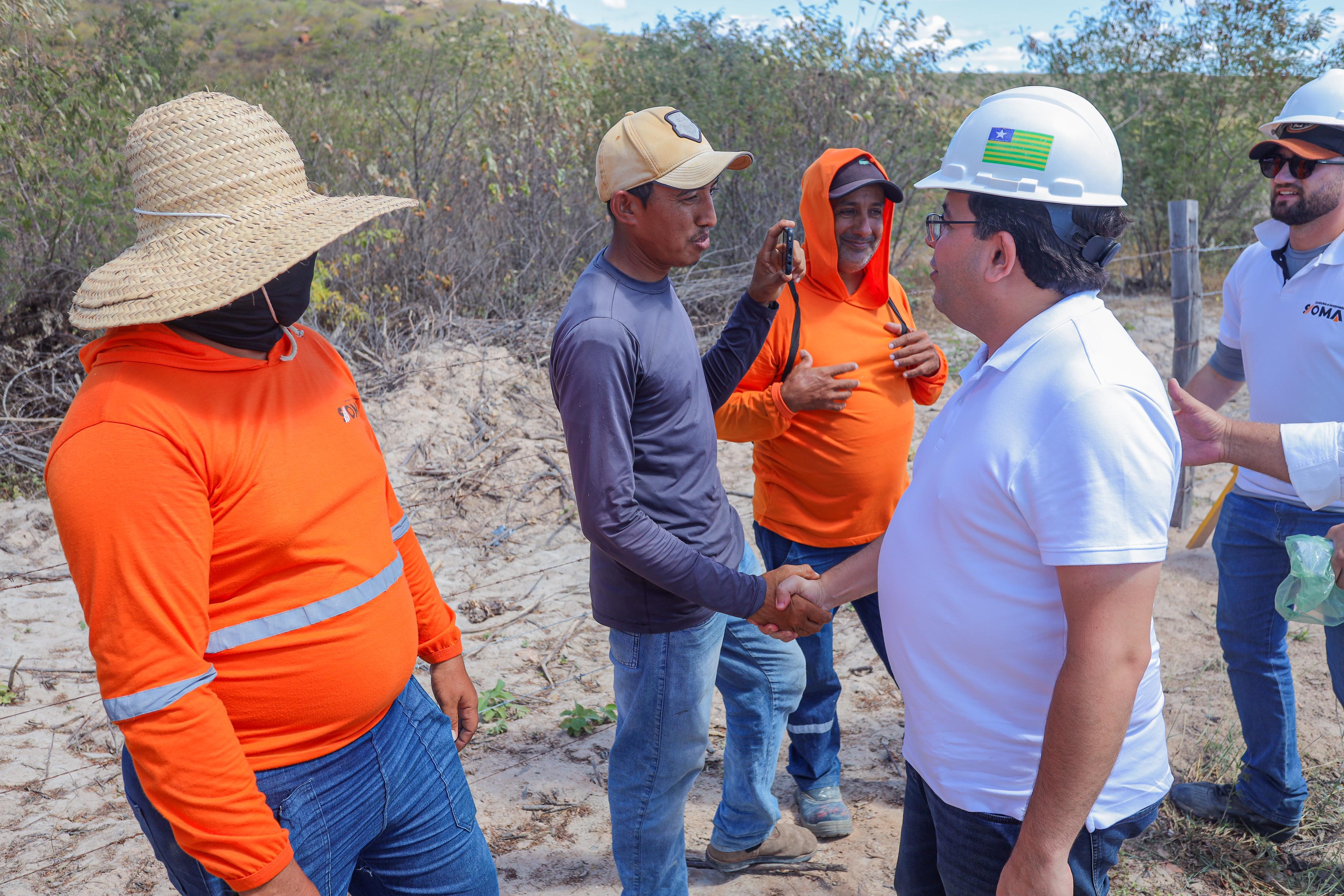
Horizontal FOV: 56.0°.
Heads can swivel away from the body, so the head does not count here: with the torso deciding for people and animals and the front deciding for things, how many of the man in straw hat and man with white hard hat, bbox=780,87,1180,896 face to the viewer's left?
1

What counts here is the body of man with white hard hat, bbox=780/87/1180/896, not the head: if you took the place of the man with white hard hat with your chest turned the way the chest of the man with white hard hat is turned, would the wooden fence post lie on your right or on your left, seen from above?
on your right

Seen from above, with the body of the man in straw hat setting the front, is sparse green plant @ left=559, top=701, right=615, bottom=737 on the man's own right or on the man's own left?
on the man's own left

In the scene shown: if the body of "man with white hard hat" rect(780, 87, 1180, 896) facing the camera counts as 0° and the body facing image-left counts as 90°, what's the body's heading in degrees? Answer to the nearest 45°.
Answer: approximately 90°

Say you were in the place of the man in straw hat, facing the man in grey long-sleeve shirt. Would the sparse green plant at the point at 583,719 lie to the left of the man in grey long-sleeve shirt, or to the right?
left

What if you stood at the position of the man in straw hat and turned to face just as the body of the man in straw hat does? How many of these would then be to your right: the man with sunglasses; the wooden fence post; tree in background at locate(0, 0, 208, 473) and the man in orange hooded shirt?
0

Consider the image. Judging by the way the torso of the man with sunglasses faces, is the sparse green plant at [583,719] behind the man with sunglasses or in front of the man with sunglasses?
in front

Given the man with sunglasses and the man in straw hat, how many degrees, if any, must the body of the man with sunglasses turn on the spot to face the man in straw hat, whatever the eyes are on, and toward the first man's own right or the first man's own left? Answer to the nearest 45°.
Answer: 0° — they already face them

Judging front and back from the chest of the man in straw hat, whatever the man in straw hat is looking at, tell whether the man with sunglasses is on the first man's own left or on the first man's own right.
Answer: on the first man's own left

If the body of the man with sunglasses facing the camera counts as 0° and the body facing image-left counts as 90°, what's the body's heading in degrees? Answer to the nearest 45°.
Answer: approximately 45°

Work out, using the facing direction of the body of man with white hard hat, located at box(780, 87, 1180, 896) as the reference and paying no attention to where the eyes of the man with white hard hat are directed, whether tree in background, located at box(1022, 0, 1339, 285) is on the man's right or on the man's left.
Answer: on the man's right

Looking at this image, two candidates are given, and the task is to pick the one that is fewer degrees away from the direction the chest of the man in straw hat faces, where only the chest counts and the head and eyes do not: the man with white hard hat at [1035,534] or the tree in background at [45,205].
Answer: the man with white hard hat
